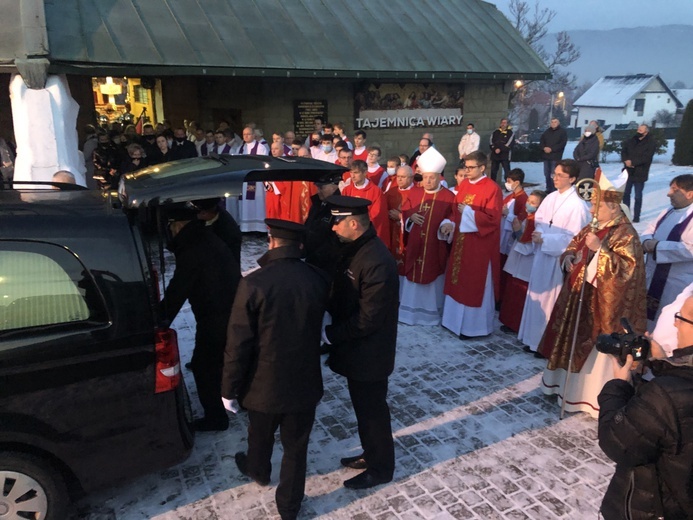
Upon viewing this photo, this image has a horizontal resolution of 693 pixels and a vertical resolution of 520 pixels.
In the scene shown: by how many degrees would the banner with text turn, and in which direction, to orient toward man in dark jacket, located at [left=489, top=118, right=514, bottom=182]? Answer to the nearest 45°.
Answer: approximately 90° to its left

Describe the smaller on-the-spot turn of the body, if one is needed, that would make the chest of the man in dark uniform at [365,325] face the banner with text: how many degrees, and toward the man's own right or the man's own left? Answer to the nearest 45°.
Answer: approximately 90° to the man's own right

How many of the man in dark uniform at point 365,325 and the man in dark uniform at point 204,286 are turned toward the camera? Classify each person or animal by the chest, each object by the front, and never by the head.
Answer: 0

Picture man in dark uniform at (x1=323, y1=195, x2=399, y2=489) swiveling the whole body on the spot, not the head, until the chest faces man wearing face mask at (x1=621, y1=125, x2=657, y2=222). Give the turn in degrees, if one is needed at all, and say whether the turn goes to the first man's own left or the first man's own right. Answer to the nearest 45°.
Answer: approximately 135° to the first man's own right

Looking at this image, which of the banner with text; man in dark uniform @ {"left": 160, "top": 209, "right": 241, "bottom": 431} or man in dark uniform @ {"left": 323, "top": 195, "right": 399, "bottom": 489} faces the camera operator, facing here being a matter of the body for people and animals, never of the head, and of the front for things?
the banner with text

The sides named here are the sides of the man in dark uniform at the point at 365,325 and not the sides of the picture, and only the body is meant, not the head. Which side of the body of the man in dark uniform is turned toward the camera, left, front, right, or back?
left

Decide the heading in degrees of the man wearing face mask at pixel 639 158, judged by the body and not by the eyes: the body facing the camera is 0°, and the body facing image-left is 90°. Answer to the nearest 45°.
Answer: approximately 45°

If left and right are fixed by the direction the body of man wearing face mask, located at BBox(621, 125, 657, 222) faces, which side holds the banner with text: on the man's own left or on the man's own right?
on the man's own right

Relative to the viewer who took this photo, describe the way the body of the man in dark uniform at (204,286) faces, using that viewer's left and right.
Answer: facing to the left of the viewer

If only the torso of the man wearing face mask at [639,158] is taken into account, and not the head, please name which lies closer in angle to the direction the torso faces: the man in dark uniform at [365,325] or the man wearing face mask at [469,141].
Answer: the man in dark uniform

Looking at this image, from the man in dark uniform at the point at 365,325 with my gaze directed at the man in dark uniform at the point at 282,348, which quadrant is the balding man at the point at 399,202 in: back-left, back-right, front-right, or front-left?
back-right

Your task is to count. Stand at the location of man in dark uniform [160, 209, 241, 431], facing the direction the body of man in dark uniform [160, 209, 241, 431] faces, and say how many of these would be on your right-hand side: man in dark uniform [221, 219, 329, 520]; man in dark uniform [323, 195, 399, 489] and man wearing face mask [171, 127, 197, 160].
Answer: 1

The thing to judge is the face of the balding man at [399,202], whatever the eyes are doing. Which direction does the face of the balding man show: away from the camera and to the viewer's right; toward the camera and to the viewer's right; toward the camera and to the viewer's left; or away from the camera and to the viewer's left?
toward the camera and to the viewer's left
